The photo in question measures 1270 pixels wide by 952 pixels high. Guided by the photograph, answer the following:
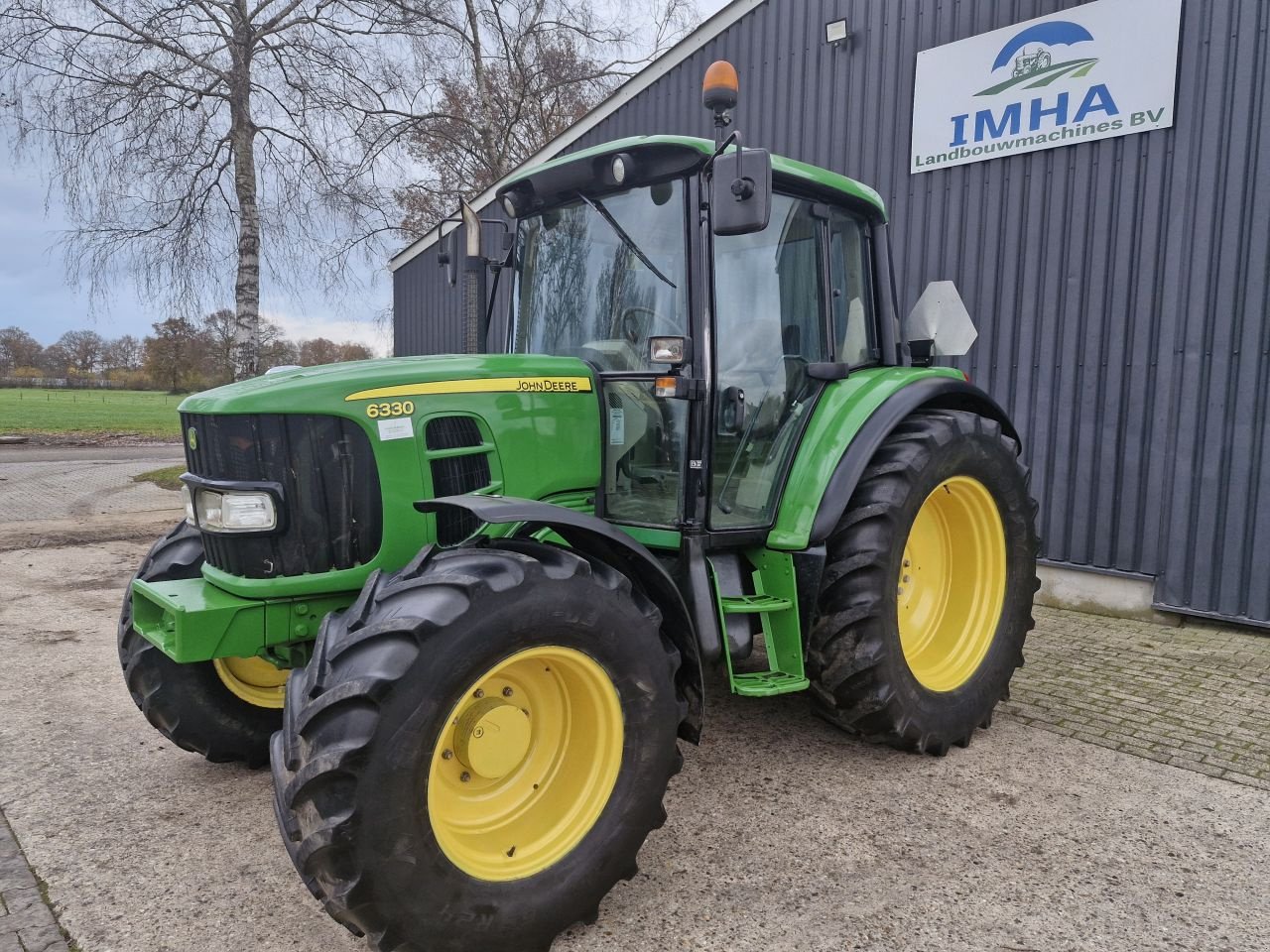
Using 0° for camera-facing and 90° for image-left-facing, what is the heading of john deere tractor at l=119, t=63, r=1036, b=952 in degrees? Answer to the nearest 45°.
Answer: approximately 45°

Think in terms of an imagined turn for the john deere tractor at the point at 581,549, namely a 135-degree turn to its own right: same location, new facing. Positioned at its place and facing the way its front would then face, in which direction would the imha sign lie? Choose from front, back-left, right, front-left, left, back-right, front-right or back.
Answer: front-right
